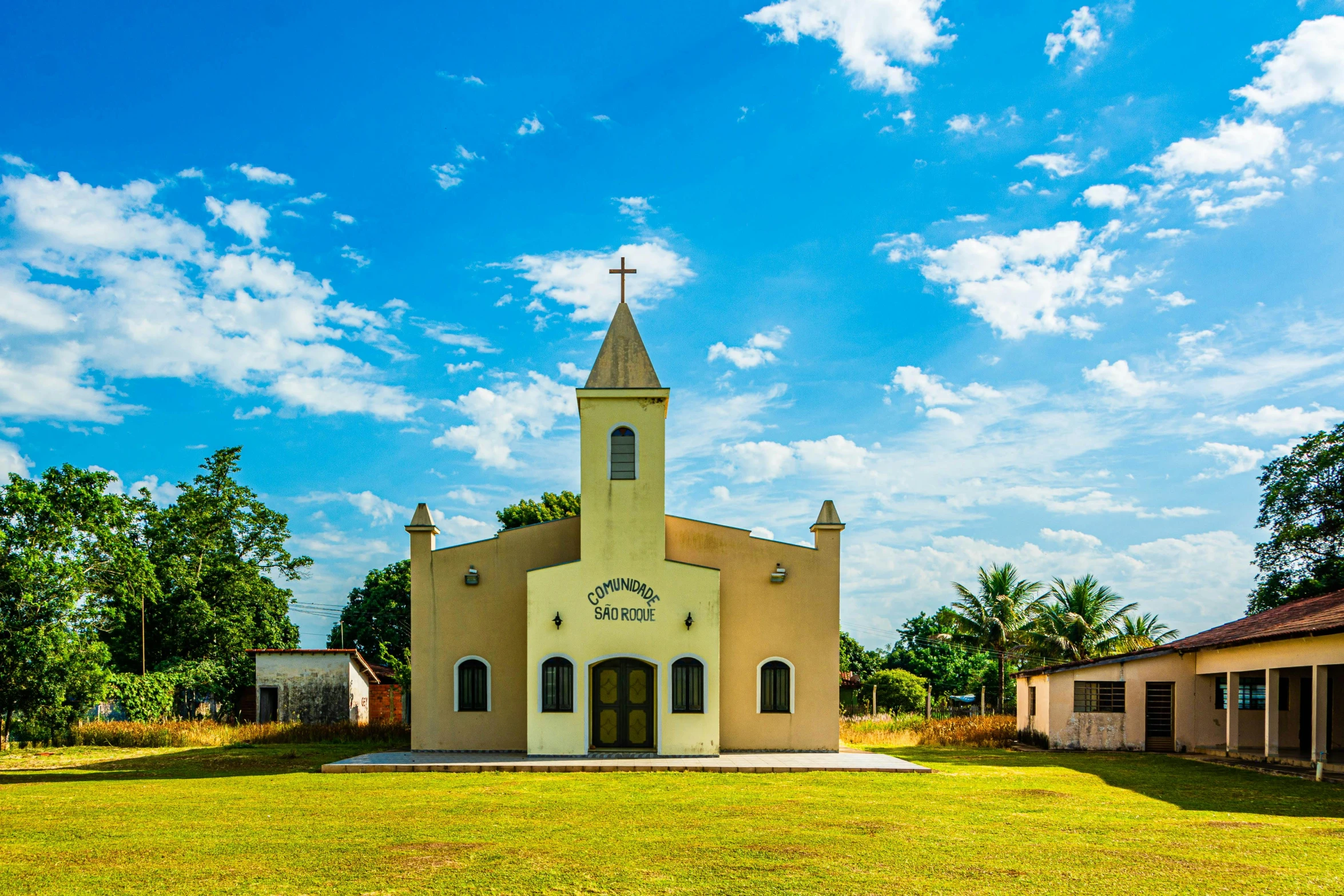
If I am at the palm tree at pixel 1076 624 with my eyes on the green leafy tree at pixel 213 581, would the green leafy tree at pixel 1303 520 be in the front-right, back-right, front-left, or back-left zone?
back-left

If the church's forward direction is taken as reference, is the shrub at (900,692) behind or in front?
behind

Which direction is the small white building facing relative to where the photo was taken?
toward the camera

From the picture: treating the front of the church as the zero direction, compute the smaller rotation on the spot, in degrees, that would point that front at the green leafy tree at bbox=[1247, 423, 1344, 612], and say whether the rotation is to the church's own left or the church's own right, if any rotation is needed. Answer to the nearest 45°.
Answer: approximately 135° to the church's own left

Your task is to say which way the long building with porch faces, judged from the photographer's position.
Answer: facing the viewer and to the left of the viewer

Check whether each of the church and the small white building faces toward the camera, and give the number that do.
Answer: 2

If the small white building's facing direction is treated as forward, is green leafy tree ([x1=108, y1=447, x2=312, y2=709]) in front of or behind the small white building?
behind
